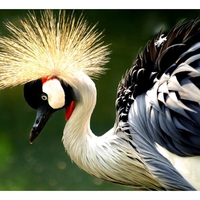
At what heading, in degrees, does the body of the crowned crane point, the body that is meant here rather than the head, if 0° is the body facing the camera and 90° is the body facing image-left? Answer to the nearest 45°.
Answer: approximately 90°
